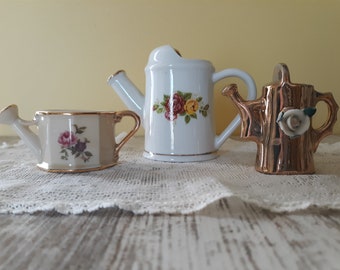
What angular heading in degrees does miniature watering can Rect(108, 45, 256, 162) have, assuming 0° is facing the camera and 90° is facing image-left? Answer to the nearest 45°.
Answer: approximately 90°

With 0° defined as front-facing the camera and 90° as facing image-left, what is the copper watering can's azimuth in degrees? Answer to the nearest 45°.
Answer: approximately 90°
